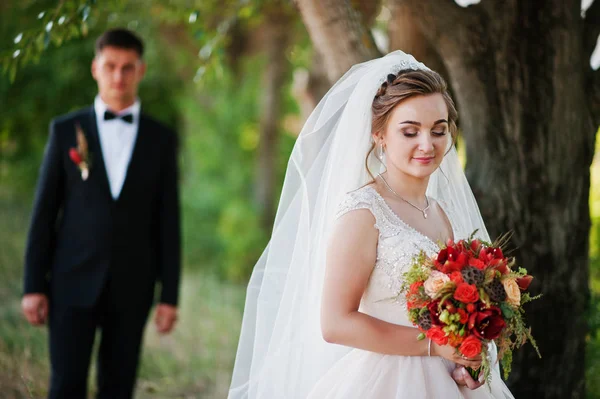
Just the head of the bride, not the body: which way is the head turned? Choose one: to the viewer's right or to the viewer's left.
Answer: to the viewer's right

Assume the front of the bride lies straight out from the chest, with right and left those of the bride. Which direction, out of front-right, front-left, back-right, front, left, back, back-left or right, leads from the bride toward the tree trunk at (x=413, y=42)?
back-left

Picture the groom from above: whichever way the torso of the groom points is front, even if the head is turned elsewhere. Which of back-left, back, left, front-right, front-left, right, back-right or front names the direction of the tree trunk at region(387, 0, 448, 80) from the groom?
left

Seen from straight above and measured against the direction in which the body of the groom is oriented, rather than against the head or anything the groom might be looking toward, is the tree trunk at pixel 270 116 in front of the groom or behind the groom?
behind

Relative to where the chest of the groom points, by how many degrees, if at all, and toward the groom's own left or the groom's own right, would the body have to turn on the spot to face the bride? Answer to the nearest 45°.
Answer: approximately 45° to the groom's own left

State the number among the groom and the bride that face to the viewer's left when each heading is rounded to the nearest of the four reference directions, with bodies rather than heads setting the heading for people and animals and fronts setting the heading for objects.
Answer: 0

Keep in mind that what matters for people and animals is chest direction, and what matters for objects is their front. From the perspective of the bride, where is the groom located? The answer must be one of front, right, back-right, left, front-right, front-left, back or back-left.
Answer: back

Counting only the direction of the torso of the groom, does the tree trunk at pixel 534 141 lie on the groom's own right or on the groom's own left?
on the groom's own left

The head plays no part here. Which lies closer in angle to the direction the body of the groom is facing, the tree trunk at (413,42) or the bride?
the bride

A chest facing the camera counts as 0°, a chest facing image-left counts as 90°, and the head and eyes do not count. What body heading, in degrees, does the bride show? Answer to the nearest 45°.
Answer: approximately 315°

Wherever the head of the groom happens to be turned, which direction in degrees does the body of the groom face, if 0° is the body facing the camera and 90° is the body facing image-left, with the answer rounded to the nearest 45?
approximately 0°

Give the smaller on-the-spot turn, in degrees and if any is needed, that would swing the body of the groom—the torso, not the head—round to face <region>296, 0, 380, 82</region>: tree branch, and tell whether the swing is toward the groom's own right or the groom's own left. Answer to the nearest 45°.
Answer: approximately 45° to the groom's own left
